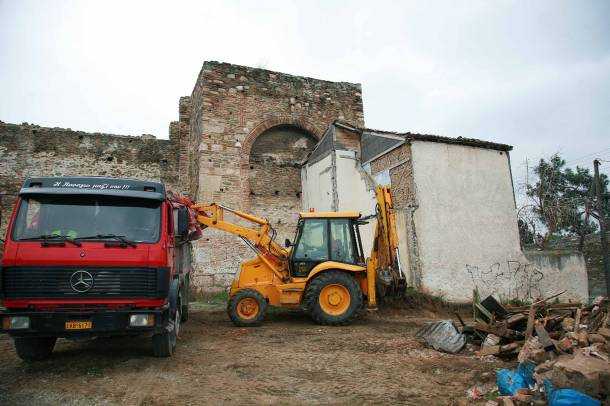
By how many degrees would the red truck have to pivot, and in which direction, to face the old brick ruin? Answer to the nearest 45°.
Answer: approximately 135° to its left

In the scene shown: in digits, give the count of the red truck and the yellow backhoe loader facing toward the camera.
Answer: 1

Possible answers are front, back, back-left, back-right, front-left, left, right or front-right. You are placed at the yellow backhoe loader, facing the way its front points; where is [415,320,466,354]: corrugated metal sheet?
back-left

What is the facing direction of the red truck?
toward the camera

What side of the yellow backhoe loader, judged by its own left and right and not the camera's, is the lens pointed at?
left

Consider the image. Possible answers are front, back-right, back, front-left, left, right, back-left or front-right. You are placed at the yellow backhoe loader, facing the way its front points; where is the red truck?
front-left

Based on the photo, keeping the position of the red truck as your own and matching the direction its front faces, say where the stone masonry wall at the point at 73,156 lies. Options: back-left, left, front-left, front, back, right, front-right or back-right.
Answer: back

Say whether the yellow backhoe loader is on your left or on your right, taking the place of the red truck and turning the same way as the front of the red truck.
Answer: on your left

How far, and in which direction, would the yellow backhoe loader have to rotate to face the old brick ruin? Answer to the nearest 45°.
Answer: approximately 45° to its right

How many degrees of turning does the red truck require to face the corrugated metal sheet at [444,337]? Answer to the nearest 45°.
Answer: approximately 90° to its left
